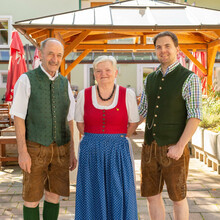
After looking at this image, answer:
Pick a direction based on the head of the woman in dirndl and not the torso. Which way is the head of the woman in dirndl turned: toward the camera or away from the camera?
toward the camera

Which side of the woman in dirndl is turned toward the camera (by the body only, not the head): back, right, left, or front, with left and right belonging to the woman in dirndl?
front

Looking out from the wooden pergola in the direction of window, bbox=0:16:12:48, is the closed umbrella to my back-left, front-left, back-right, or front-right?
front-left

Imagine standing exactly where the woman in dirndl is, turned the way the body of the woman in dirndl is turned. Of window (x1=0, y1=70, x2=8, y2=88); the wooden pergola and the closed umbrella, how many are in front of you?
0

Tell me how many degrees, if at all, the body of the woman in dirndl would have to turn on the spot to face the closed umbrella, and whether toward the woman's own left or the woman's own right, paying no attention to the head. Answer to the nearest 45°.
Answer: approximately 135° to the woman's own right

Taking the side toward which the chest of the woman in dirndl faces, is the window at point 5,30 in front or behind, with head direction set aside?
behind

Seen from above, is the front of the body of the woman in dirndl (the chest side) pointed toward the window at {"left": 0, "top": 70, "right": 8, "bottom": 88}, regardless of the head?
no

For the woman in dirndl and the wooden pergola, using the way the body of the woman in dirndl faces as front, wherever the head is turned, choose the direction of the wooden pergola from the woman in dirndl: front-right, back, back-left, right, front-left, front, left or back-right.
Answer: back

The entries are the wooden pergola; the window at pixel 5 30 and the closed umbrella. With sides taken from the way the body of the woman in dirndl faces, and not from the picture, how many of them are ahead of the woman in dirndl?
0
